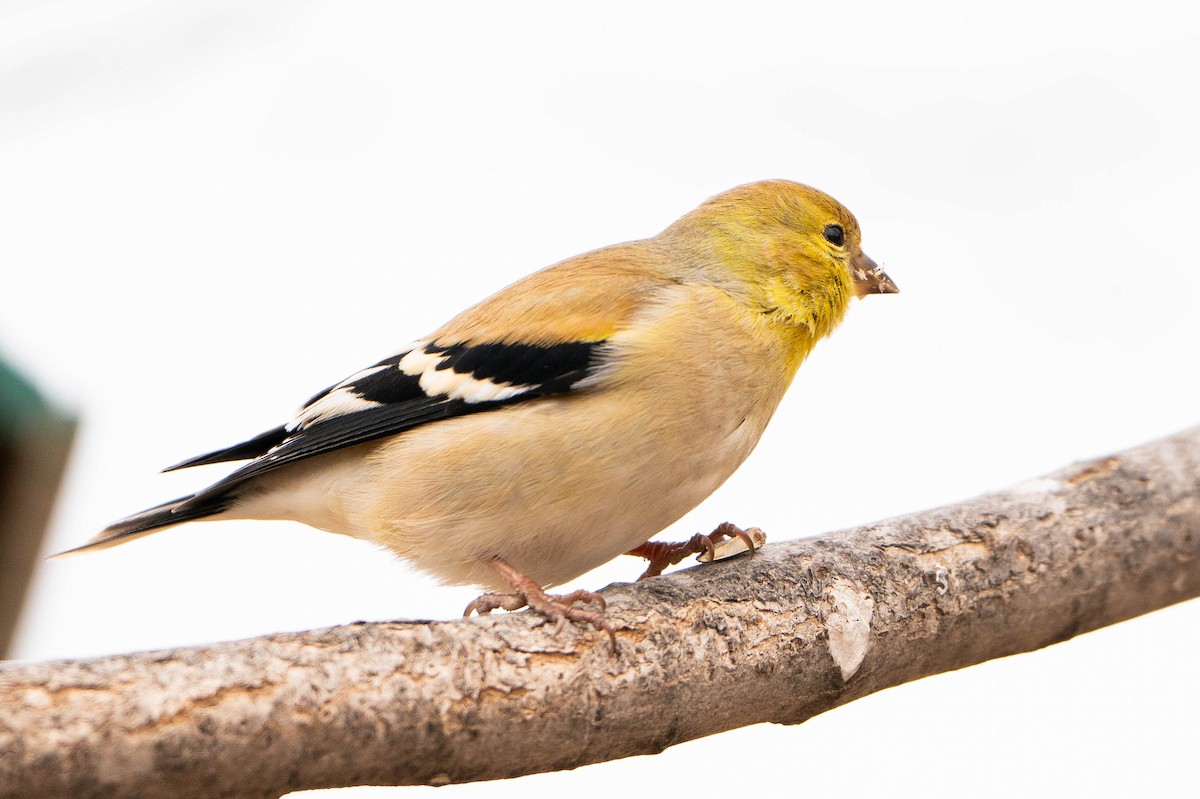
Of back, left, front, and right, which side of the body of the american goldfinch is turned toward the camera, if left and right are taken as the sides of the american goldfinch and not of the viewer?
right

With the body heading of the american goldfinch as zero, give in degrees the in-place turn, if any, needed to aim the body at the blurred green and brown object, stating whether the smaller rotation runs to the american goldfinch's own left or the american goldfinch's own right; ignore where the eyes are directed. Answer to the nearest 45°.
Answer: approximately 135° to the american goldfinch's own left
